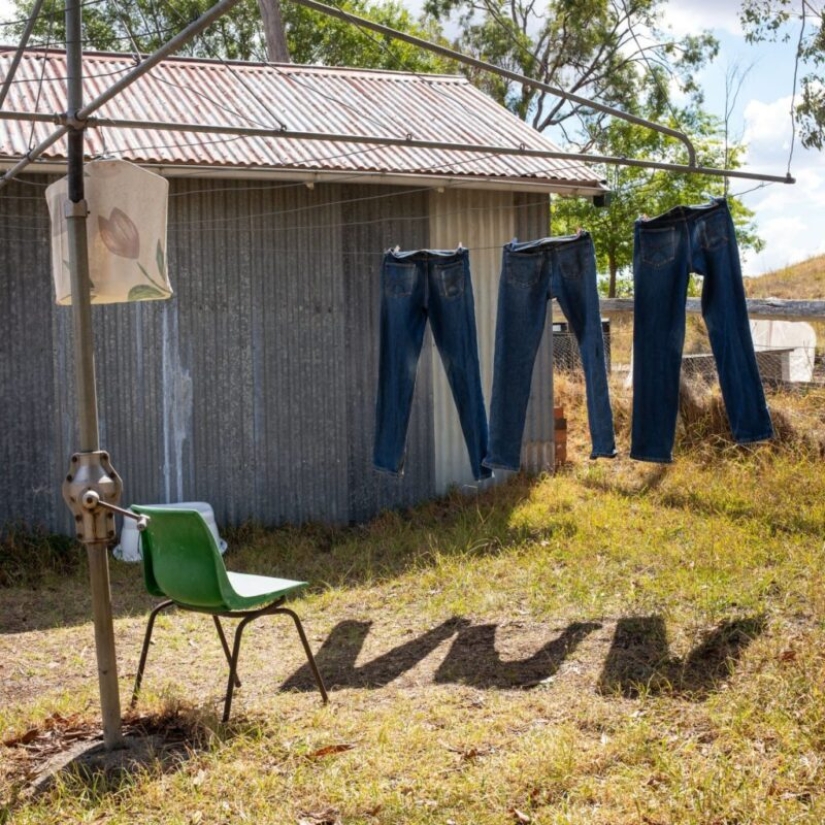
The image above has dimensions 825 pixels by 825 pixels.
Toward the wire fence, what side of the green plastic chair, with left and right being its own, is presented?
front

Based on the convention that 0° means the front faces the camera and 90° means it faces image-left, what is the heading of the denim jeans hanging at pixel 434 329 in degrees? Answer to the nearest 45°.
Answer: approximately 180°

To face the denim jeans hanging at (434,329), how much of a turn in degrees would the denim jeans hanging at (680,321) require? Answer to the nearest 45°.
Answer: approximately 45° to its left

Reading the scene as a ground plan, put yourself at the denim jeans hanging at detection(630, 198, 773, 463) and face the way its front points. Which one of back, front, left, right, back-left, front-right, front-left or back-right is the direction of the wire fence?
front

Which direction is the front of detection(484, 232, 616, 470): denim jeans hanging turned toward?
away from the camera

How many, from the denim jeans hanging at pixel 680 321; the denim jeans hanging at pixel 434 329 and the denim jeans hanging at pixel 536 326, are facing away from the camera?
3

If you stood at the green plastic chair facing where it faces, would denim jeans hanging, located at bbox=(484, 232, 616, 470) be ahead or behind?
ahead

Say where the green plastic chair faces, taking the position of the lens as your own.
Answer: facing away from the viewer and to the right of the viewer

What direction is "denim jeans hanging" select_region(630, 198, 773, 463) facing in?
away from the camera

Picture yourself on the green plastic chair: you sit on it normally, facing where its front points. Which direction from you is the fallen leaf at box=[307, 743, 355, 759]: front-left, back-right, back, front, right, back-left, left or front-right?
right

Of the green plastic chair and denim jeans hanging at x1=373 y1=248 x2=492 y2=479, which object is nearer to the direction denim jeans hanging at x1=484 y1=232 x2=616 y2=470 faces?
the denim jeans hanging
